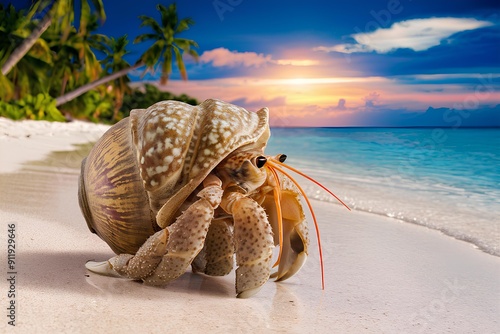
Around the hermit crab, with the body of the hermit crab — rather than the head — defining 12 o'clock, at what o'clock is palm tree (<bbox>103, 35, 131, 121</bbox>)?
The palm tree is roughly at 7 o'clock from the hermit crab.

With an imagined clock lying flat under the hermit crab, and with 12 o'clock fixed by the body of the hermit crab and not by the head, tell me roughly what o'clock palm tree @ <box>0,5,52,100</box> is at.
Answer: The palm tree is roughly at 7 o'clock from the hermit crab.

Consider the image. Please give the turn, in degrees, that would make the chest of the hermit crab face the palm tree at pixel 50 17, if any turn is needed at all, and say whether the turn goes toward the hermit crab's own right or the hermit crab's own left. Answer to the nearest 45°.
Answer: approximately 135° to the hermit crab's own left

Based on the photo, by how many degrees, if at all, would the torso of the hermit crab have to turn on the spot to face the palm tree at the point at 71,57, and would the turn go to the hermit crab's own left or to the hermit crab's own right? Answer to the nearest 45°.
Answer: approximately 135° to the hermit crab's own left

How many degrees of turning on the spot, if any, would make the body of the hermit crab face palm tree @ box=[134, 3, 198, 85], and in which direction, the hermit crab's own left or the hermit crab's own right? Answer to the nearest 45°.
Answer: approximately 135° to the hermit crab's own left

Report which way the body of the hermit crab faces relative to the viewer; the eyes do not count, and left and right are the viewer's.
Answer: facing the viewer and to the right of the viewer
